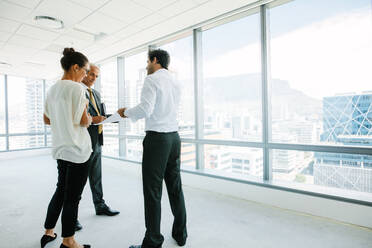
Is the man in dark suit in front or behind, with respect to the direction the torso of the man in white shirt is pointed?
in front

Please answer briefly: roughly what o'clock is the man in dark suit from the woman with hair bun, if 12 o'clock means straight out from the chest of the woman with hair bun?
The man in dark suit is roughly at 11 o'clock from the woman with hair bun.

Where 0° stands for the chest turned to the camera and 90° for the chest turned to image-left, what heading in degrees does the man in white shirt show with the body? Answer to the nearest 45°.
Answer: approximately 135°

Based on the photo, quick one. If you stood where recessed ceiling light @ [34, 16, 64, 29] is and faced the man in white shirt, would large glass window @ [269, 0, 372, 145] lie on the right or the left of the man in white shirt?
left

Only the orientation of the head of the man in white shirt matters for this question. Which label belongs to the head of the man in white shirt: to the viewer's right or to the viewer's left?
to the viewer's left

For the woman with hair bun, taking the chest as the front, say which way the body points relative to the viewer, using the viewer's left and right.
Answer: facing away from the viewer and to the right of the viewer

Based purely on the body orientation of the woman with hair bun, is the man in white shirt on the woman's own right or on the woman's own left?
on the woman's own right

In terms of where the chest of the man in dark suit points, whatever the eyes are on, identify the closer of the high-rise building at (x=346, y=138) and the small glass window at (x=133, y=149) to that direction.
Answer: the high-rise building

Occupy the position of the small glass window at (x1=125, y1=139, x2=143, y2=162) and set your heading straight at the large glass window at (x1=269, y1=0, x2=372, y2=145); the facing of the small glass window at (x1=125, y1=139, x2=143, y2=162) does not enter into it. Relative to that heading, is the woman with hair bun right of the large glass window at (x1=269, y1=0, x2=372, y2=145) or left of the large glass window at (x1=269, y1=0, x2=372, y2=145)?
right

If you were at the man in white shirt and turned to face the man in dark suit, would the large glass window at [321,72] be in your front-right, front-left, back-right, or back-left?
back-right

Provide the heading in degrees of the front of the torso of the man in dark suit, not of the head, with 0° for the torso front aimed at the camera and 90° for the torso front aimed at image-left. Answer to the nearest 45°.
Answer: approximately 315°

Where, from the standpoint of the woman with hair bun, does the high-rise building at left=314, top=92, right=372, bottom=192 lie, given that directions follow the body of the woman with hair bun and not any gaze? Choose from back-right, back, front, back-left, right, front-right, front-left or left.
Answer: front-right

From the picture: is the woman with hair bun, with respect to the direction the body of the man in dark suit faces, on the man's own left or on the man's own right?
on the man's own right
